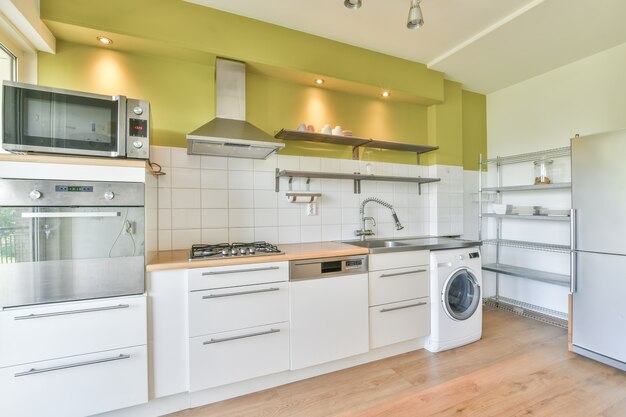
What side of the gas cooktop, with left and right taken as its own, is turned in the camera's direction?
front

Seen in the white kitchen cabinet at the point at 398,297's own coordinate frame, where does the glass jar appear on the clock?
The glass jar is roughly at 9 o'clock from the white kitchen cabinet.

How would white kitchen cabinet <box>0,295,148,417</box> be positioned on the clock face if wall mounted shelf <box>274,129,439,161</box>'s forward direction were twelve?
The white kitchen cabinet is roughly at 3 o'clock from the wall mounted shelf.

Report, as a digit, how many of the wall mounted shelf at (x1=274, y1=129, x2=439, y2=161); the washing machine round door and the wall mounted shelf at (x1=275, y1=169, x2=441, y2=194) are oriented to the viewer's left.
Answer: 0

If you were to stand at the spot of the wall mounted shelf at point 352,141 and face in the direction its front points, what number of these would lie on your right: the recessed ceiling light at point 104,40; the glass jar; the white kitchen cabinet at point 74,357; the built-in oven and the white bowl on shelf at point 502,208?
3

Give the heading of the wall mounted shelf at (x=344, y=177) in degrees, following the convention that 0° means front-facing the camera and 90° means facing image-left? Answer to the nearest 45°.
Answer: approximately 315°

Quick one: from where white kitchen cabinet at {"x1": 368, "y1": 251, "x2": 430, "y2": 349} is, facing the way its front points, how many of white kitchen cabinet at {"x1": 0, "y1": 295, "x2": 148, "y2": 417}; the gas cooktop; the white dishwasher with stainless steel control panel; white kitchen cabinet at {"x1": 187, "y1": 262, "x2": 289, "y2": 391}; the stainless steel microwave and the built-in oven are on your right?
6

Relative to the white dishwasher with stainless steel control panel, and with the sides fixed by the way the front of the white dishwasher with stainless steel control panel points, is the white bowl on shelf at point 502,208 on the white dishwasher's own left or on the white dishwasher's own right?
on the white dishwasher's own left

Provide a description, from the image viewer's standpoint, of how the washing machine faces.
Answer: facing the viewer and to the right of the viewer

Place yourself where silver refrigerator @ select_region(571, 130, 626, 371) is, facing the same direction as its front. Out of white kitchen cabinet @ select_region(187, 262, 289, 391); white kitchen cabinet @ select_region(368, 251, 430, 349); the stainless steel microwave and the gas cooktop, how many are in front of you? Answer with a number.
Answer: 4

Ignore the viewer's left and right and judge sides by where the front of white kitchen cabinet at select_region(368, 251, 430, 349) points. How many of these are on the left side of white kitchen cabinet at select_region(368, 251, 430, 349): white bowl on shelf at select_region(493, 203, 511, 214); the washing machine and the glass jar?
3

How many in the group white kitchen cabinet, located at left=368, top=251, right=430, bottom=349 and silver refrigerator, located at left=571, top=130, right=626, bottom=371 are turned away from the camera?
0

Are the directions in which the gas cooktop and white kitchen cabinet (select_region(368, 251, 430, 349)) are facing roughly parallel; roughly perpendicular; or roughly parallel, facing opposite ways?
roughly parallel

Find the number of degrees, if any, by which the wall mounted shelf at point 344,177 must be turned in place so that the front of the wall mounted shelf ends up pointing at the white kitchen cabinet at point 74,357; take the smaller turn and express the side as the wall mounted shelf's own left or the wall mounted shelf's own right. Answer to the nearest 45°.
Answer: approximately 90° to the wall mounted shelf's own right

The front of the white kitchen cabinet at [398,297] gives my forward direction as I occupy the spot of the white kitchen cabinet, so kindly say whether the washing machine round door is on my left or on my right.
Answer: on my left
